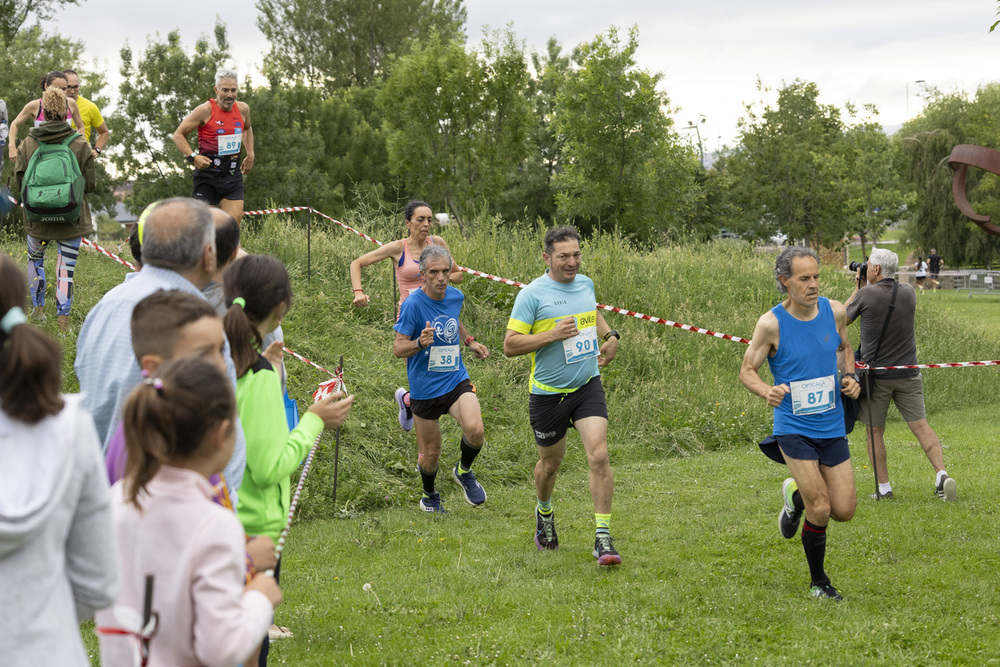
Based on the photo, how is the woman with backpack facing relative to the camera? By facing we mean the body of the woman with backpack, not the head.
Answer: away from the camera

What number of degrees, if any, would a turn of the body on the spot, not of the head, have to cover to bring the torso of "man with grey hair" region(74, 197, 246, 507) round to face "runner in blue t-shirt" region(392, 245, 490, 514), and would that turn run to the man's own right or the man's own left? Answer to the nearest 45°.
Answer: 0° — they already face them

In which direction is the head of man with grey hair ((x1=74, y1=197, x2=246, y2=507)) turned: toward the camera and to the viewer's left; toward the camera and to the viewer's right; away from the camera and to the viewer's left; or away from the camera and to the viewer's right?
away from the camera and to the viewer's right

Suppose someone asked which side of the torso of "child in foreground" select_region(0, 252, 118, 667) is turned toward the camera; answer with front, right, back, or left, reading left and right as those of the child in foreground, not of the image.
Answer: back

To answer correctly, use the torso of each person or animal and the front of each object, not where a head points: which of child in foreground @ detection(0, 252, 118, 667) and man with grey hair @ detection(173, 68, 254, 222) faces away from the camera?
the child in foreground

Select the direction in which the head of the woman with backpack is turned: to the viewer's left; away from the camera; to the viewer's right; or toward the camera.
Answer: away from the camera

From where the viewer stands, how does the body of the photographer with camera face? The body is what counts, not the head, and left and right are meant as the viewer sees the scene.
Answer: facing away from the viewer and to the left of the viewer

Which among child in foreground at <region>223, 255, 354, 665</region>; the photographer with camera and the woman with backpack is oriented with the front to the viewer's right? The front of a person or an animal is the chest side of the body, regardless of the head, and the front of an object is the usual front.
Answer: the child in foreground

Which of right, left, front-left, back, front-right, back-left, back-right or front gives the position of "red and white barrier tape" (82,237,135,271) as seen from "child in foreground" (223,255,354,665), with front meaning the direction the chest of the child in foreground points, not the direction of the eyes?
left

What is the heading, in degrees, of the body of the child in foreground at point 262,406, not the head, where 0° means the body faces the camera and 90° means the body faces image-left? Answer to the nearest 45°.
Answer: approximately 270°

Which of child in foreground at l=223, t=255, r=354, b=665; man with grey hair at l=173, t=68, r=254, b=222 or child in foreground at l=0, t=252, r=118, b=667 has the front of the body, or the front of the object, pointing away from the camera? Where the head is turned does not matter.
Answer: child in foreground at l=0, t=252, r=118, b=667

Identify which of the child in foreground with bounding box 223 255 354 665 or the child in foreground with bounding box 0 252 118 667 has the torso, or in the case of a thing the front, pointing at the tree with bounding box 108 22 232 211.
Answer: the child in foreground with bounding box 0 252 118 667
